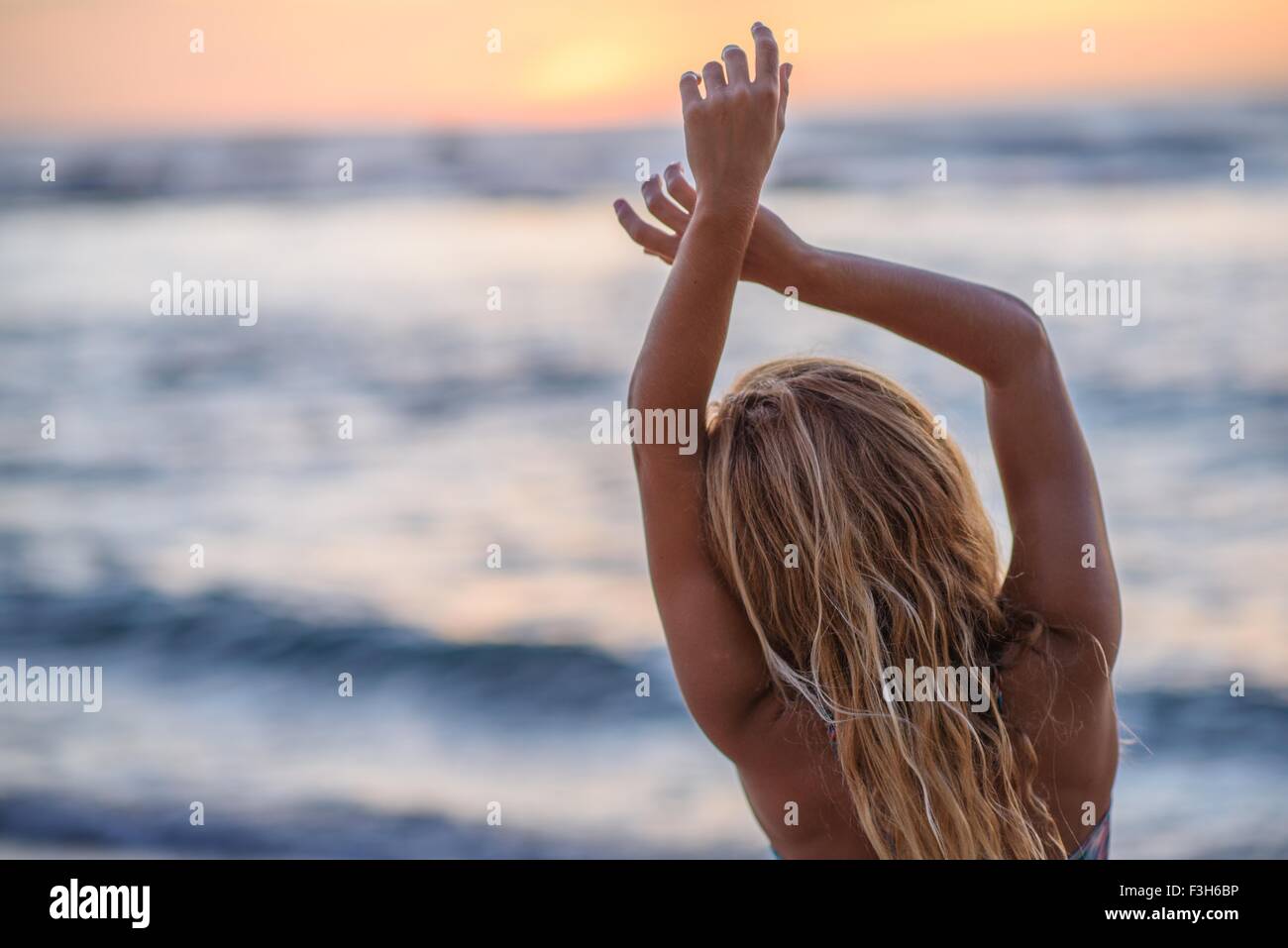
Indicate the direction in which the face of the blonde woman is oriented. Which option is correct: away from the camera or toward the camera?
away from the camera

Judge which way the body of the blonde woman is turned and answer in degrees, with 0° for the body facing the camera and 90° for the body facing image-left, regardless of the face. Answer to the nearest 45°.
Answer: approximately 180°
